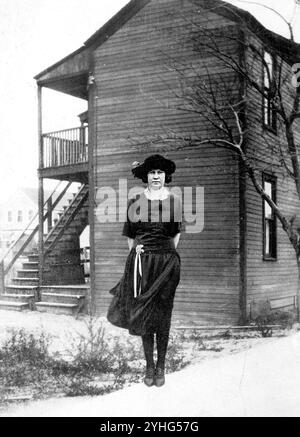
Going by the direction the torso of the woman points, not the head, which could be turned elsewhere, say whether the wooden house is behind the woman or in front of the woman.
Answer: behind

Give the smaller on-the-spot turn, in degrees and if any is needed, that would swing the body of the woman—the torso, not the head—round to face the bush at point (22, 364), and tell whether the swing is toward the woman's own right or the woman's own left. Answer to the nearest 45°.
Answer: approximately 135° to the woman's own right

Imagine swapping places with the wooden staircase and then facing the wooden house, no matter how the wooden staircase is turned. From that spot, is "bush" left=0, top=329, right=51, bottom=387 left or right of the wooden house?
right

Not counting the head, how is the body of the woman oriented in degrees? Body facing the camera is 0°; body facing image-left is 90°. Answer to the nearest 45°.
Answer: approximately 0°

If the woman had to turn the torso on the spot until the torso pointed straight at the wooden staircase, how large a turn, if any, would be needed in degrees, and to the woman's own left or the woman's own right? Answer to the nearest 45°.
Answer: approximately 180°
